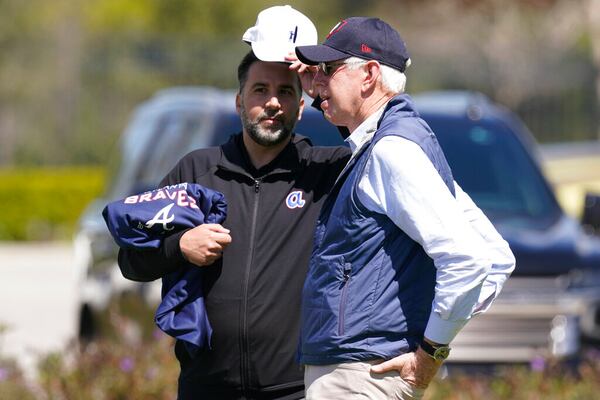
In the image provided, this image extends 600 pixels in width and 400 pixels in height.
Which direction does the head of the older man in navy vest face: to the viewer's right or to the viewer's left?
to the viewer's left

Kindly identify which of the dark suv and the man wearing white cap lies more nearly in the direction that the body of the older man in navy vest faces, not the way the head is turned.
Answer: the man wearing white cap

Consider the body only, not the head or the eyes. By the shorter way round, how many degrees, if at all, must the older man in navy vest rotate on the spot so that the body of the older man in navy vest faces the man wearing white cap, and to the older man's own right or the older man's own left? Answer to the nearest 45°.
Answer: approximately 45° to the older man's own right

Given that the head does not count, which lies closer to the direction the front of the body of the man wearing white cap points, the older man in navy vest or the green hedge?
the older man in navy vest

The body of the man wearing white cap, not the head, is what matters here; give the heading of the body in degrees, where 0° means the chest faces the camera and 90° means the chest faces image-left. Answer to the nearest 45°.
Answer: approximately 0°

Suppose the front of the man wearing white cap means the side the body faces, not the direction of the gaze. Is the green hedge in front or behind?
behind

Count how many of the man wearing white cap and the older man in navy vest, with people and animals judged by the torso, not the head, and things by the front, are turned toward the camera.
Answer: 1

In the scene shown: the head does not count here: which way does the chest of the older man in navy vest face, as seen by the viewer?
to the viewer's left

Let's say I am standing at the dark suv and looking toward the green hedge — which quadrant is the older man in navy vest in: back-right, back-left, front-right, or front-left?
back-left

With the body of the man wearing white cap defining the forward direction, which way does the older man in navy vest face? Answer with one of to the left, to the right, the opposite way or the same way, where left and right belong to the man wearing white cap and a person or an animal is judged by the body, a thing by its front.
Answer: to the right

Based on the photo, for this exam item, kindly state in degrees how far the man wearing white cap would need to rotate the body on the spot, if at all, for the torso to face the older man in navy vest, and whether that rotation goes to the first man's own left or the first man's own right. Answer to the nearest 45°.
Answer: approximately 45° to the first man's own left
